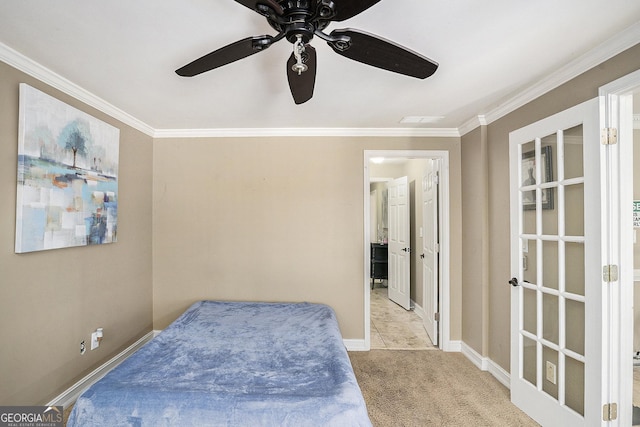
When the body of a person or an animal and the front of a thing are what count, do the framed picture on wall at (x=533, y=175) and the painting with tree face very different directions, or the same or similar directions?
very different directions

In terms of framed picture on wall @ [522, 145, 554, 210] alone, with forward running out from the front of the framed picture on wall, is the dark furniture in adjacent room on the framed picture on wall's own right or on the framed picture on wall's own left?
on the framed picture on wall's own right

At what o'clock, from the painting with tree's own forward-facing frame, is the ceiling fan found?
The ceiling fan is roughly at 1 o'clock from the painting with tree.

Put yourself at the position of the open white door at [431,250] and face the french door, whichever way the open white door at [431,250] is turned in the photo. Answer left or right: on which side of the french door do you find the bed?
right

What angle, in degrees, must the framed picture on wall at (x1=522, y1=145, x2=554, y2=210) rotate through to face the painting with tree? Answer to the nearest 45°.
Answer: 0° — it already faces it

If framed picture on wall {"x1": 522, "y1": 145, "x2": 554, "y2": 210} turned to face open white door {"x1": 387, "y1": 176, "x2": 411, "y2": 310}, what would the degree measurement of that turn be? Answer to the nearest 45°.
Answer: approximately 90° to its right

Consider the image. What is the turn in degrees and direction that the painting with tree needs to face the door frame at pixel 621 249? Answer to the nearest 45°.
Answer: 0° — it already faces it

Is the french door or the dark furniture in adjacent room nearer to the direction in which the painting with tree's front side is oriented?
the french door

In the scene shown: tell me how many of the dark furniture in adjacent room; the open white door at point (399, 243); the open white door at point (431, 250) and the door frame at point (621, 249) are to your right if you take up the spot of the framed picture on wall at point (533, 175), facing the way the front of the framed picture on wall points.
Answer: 3

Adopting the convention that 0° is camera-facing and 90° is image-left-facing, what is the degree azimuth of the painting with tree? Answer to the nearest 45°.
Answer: approximately 315°
